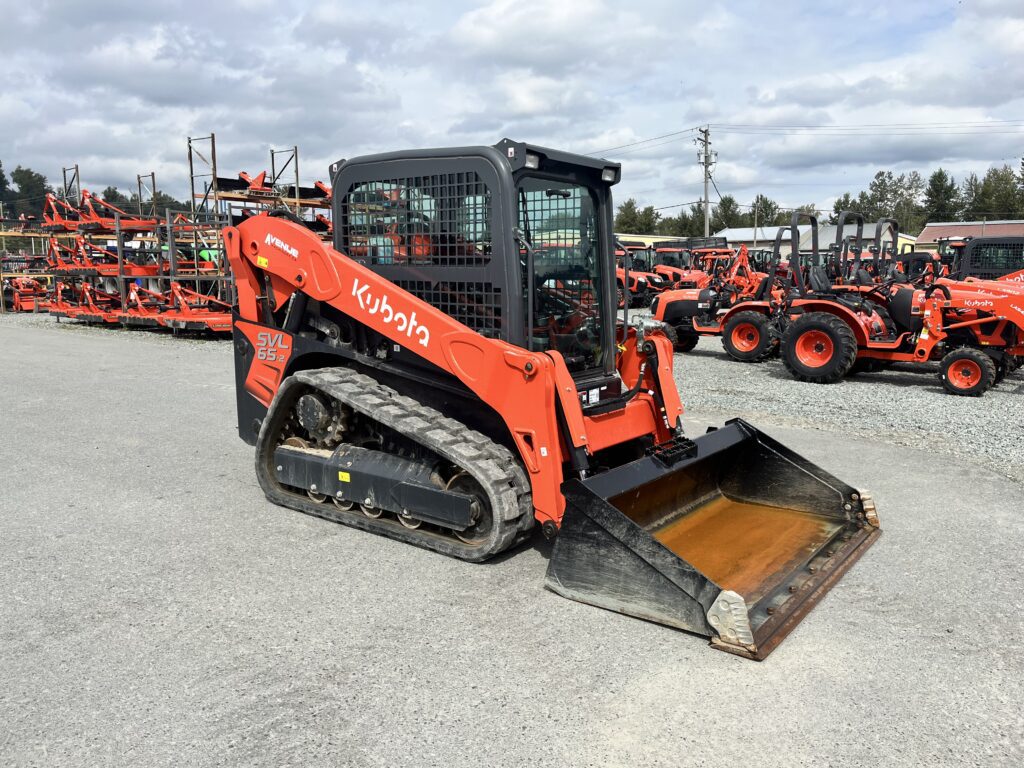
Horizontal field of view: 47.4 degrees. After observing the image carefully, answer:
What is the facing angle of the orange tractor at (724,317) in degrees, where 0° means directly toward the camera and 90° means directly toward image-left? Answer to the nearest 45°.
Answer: approximately 90°

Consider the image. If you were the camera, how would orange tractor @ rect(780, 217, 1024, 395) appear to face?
facing to the right of the viewer

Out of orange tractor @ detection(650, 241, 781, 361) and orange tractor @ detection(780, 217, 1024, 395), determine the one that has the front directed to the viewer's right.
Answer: orange tractor @ detection(780, 217, 1024, 395)

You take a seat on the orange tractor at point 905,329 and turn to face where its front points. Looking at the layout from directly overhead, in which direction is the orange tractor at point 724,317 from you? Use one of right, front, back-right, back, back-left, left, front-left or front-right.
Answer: back-left

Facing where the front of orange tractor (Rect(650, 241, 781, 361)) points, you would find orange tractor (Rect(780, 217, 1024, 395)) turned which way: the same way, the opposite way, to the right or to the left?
the opposite way

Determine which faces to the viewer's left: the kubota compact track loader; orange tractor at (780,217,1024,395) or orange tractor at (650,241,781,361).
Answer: orange tractor at (650,241,781,361)

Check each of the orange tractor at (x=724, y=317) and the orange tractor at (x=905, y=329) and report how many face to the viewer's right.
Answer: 1

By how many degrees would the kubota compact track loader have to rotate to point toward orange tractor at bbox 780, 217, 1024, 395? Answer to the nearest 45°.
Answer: approximately 90° to its left

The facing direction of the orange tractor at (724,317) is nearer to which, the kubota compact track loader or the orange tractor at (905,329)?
the kubota compact track loader
